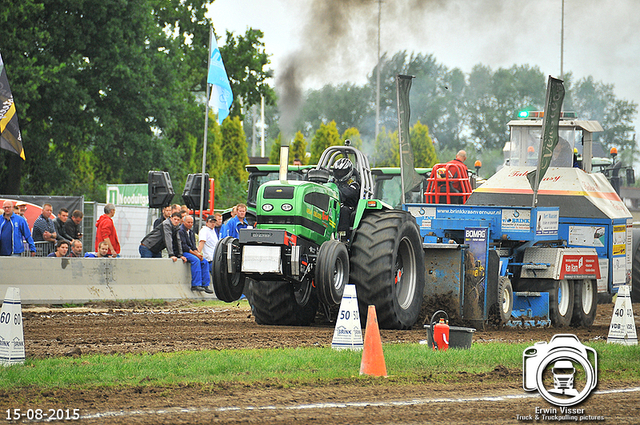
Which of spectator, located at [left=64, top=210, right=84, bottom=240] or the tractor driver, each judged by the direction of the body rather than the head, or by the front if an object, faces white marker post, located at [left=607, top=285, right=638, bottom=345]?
the spectator

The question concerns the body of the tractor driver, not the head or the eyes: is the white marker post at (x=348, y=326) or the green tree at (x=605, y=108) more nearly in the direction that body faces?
the white marker post

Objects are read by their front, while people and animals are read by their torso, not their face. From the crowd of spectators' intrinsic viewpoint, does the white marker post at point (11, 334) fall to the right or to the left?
on their right

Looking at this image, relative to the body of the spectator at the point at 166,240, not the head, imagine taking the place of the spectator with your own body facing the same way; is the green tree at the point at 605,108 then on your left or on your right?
on your left

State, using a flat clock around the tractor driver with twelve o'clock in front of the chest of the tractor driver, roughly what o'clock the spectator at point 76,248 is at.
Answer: The spectator is roughly at 3 o'clock from the tractor driver.

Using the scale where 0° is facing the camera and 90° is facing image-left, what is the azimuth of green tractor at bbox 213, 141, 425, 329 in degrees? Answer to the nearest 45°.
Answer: approximately 45°

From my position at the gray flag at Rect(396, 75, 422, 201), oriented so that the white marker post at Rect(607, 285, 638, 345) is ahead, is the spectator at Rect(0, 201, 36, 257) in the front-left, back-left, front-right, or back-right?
back-right

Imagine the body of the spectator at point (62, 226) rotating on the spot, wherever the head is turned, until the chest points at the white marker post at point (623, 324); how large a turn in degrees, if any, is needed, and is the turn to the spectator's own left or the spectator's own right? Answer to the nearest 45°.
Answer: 0° — they already face it

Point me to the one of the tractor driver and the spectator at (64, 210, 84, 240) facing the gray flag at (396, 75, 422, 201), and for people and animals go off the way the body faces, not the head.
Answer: the spectator
